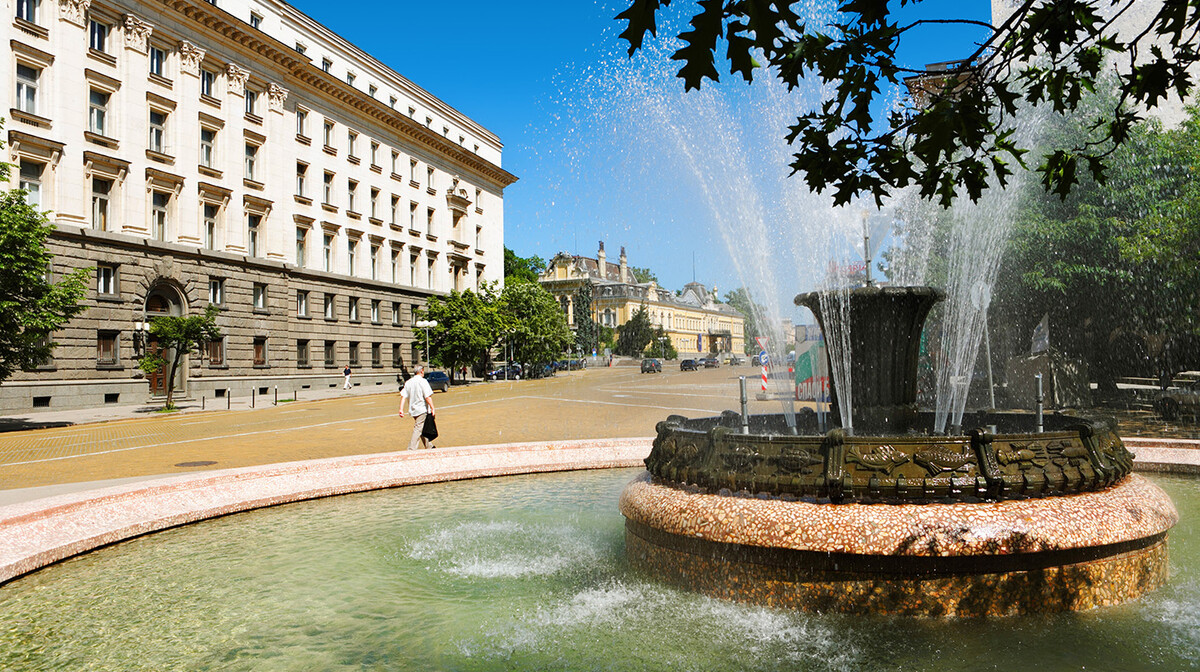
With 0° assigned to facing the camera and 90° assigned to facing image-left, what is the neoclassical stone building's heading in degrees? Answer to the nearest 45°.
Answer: approximately 315°

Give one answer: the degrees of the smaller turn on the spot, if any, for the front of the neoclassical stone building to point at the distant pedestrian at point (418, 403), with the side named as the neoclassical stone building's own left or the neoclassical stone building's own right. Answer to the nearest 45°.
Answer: approximately 45° to the neoclassical stone building's own right

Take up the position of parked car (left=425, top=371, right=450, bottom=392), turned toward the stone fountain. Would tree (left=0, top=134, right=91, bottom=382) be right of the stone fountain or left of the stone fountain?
right
